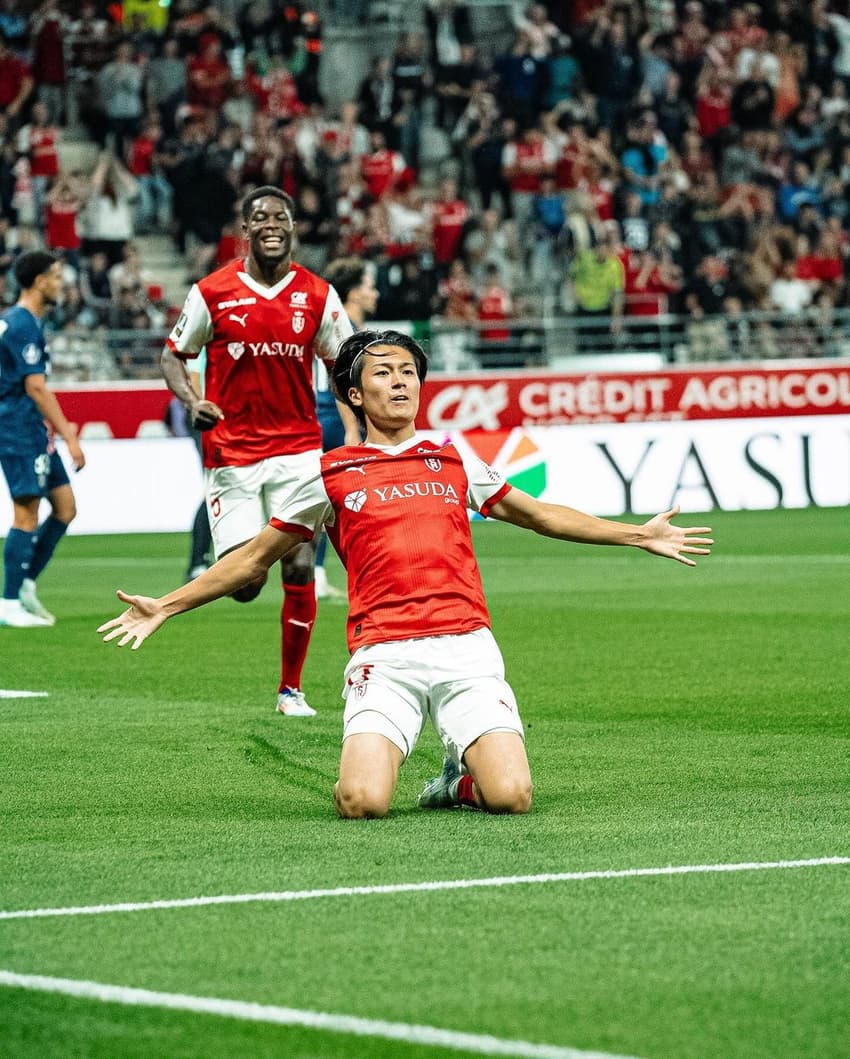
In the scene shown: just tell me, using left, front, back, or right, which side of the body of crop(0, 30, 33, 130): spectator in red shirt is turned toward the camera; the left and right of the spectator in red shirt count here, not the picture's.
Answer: front

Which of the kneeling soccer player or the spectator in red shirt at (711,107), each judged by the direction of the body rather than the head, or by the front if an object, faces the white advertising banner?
the spectator in red shirt

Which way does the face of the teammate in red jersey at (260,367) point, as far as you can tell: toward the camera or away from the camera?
toward the camera

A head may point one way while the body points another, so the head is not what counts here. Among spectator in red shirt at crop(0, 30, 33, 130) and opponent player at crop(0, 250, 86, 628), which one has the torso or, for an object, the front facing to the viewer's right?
the opponent player

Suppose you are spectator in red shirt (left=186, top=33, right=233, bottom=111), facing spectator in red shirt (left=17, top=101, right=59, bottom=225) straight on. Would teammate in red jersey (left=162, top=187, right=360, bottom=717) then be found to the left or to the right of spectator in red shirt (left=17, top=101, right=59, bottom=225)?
left

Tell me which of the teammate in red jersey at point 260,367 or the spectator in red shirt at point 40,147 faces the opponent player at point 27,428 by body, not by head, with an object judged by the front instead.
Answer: the spectator in red shirt

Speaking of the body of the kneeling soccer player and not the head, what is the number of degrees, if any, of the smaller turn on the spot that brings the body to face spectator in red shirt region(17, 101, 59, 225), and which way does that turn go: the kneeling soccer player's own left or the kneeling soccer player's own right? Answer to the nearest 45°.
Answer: approximately 180°

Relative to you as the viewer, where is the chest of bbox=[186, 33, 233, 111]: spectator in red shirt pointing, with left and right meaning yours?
facing the viewer

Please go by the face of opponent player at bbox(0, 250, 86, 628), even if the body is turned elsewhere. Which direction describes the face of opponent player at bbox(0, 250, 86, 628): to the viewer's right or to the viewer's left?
to the viewer's right

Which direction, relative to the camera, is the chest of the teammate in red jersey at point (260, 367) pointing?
toward the camera

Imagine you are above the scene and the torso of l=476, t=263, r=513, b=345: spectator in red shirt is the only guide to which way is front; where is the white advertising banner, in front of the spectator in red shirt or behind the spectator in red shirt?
in front

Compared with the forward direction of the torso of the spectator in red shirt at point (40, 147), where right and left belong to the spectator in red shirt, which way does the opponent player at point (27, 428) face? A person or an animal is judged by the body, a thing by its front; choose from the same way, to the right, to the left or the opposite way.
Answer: to the left

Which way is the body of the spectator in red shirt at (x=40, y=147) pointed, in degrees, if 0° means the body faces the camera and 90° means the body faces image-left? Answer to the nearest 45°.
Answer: approximately 0°

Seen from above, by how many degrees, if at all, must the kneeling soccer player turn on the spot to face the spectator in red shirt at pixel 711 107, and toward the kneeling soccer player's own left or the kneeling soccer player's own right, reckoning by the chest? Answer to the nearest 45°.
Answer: approximately 180°

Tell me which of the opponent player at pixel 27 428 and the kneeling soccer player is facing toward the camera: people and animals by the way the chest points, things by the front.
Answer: the kneeling soccer player

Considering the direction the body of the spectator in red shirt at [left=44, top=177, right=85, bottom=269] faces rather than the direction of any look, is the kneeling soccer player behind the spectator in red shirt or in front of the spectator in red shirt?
in front

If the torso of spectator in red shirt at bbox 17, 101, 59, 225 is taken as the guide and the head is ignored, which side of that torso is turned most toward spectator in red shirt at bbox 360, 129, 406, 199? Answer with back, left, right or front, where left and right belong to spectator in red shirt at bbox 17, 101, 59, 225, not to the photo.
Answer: left

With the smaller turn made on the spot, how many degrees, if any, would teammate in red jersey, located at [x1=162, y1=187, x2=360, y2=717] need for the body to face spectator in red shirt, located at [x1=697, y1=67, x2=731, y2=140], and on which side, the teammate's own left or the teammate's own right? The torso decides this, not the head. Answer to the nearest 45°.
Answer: approximately 180°

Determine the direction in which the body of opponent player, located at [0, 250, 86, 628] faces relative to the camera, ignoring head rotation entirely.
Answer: to the viewer's right

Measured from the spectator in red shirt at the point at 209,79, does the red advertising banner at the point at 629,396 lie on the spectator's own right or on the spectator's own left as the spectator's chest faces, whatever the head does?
on the spectator's own left

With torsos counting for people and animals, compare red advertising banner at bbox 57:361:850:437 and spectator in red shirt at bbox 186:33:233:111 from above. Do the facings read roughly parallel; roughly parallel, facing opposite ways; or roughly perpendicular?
roughly parallel
